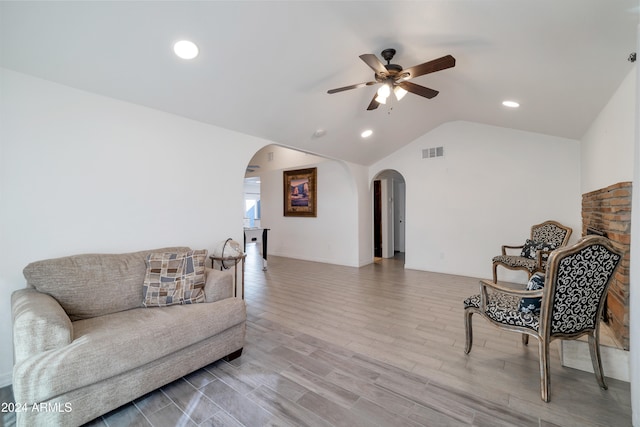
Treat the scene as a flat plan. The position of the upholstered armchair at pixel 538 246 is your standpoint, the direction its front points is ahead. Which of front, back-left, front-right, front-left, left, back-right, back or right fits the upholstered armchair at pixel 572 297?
front-left

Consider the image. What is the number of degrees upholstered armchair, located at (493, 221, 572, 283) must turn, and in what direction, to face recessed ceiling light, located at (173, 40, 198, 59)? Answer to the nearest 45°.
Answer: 0° — it already faces it

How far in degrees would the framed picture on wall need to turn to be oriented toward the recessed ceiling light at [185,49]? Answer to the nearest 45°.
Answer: approximately 45° to its left

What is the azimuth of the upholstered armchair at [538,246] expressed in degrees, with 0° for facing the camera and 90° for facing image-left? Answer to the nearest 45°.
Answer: approximately 45°

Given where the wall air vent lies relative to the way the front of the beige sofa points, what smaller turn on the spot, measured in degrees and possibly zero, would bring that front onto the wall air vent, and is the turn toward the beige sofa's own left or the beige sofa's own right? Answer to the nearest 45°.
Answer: approximately 45° to the beige sofa's own left

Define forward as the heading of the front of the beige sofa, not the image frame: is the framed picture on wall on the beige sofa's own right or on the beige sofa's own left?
on the beige sofa's own left

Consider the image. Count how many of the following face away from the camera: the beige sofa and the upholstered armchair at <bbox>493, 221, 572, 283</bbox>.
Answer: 0

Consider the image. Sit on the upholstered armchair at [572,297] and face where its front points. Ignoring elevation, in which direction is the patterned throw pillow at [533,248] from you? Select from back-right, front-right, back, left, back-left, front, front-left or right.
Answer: front-right
